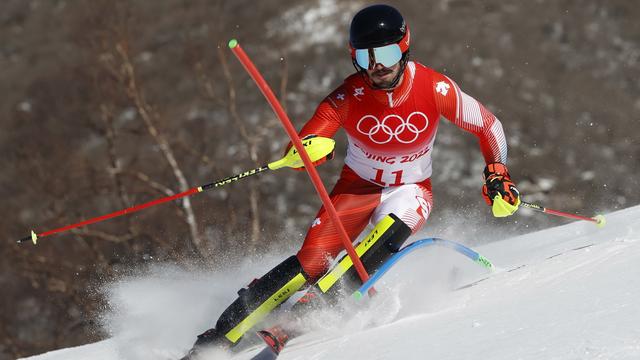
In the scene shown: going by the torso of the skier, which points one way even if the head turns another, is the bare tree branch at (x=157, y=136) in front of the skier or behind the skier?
behind

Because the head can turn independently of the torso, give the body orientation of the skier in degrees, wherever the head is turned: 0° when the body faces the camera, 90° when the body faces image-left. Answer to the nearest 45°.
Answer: approximately 0°

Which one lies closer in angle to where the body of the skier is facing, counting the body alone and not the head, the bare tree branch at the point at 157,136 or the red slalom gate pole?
the red slalom gate pole
